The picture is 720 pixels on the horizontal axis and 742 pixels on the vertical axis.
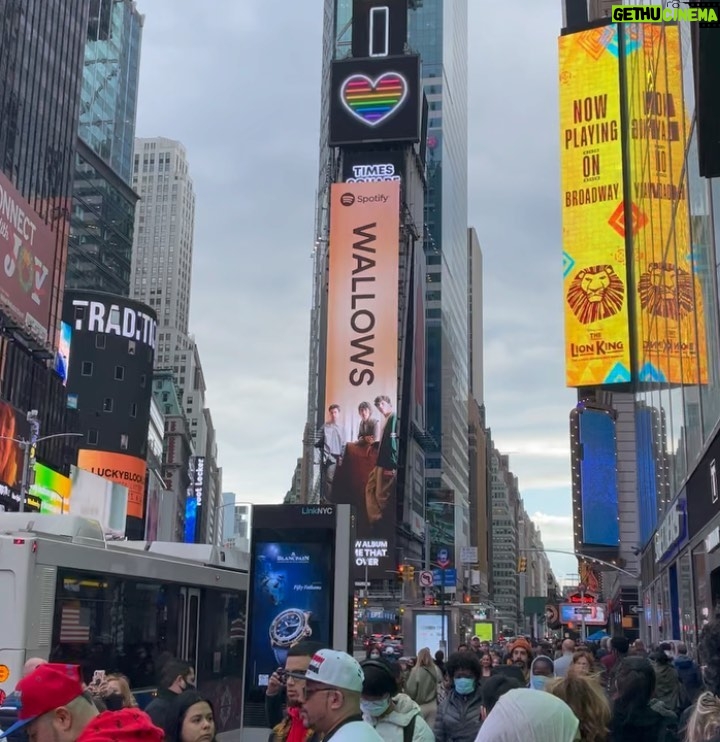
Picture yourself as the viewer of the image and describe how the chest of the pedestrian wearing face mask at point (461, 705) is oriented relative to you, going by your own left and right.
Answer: facing the viewer

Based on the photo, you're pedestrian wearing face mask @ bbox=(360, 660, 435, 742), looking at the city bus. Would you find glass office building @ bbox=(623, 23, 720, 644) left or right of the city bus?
right

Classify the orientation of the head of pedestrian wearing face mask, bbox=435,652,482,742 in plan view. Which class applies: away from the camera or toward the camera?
toward the camera

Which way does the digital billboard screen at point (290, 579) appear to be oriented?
toward the camera

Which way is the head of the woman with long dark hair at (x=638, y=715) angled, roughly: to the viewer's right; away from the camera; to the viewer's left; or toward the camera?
away from the camera

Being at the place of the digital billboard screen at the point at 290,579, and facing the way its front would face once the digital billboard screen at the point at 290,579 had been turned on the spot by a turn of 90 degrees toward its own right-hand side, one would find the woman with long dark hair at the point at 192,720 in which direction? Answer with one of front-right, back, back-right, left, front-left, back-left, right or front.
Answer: left

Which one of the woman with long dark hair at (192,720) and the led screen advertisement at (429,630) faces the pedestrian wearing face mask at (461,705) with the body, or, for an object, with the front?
the led screen advertisement

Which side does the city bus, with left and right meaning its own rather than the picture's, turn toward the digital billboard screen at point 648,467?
front

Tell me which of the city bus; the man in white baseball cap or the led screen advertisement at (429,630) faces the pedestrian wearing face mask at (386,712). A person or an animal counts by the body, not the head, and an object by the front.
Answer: the led screen advertisement

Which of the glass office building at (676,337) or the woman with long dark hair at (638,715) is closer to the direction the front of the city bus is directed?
the glass office building

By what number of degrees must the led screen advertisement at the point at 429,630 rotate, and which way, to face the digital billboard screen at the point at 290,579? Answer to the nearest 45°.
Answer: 0° — it already faces it

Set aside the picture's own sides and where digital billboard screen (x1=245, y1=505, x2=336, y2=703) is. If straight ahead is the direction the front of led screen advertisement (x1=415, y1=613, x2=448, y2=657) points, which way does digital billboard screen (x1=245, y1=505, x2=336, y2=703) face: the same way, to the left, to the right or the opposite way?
the same way
